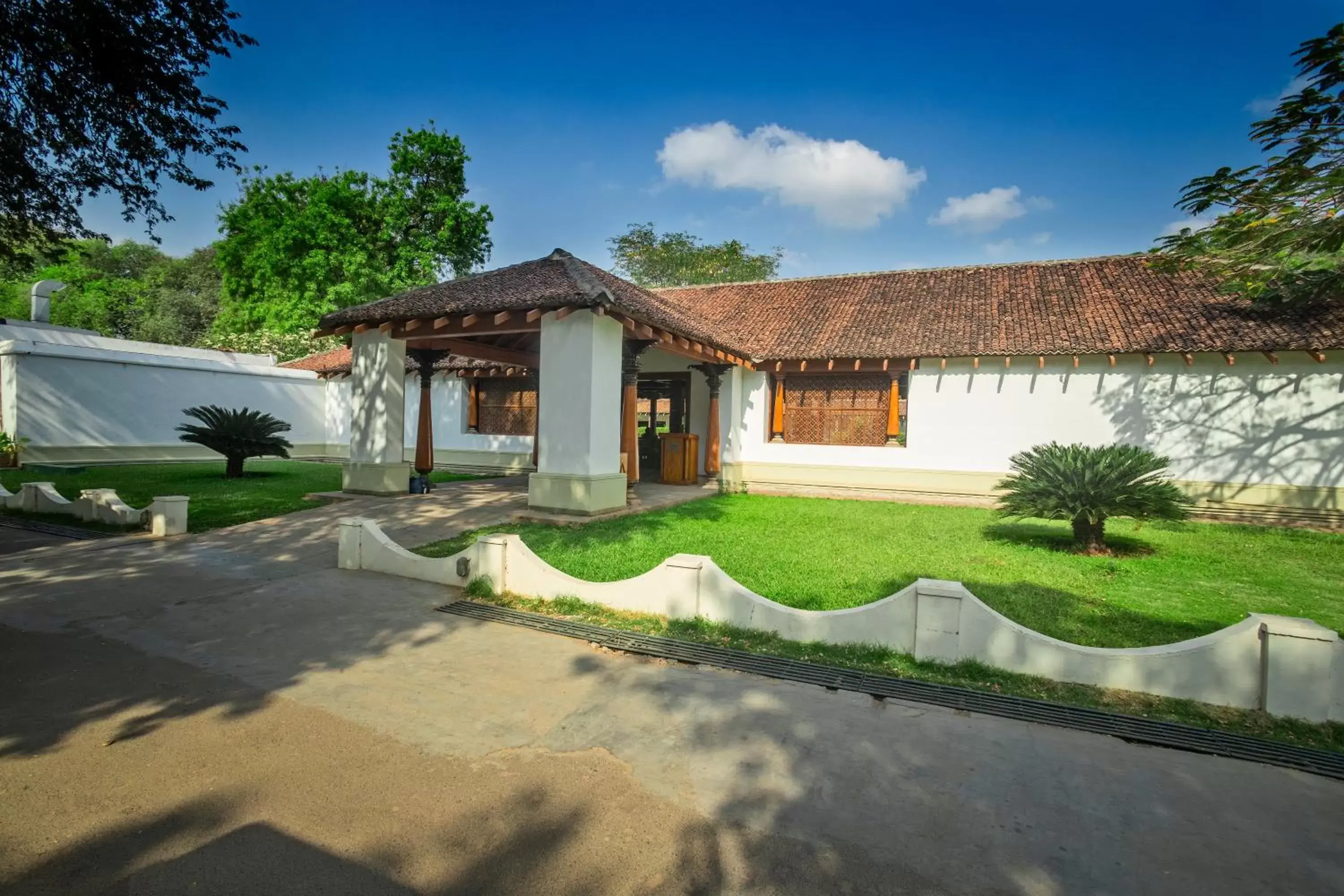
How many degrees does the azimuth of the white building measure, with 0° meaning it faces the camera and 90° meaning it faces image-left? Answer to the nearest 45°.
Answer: approximately 45°

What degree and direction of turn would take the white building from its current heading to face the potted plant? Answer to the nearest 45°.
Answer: approximately 45° to its right

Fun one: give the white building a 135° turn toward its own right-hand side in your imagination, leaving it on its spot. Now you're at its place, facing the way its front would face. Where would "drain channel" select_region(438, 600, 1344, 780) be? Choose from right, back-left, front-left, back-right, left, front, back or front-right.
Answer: back

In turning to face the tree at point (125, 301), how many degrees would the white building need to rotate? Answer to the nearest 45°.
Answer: approximately 90° to its right

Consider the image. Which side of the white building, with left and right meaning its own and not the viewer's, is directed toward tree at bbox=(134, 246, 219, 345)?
right

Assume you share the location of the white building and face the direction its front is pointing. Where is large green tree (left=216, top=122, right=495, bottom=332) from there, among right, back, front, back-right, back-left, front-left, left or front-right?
right

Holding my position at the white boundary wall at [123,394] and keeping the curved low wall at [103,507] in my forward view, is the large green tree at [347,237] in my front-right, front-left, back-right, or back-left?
back-left

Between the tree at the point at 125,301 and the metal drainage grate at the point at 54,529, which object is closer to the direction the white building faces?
the metal drainage grate

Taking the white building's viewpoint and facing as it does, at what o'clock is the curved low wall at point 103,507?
The curved low wall is roughly at 1 o'clock from the white building.
